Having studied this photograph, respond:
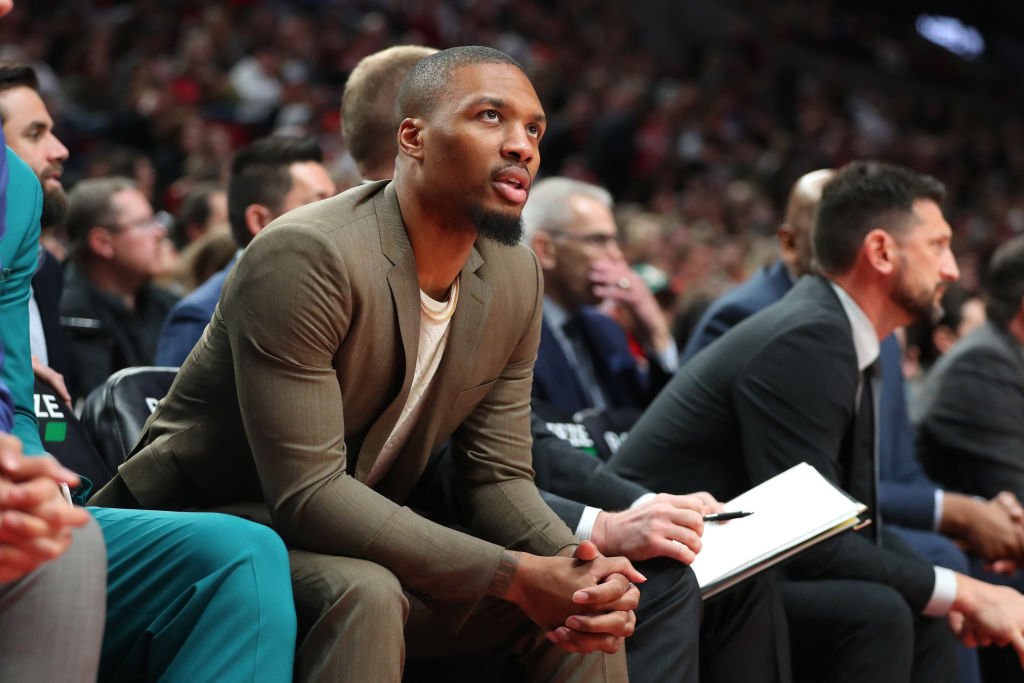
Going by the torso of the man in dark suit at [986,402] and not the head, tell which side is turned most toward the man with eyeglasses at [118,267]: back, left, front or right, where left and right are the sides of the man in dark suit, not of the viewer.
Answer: back

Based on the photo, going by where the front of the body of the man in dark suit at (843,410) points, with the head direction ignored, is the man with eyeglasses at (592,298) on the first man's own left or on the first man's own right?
on the first man's own left

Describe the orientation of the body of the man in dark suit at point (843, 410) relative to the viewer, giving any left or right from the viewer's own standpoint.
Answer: facing to the right of the viewer

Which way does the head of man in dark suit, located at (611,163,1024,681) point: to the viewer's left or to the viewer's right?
to the viewer's right

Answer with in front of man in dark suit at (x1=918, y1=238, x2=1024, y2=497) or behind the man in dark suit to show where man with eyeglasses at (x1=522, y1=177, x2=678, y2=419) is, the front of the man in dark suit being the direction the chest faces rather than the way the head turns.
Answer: behind

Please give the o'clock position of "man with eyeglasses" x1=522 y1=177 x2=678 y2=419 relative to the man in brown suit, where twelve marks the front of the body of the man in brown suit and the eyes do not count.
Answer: The man with eyeglasses is roughly at 8 o'clock from the man in brown suit.

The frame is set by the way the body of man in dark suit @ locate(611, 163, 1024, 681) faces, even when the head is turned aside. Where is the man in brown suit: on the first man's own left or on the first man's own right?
on the first man's own right

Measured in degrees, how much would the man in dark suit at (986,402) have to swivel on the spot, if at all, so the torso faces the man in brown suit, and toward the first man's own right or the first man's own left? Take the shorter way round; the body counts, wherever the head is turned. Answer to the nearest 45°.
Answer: approximately 90° to the first man's own right
